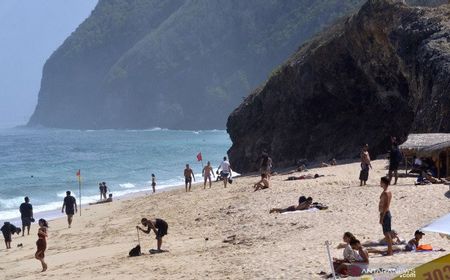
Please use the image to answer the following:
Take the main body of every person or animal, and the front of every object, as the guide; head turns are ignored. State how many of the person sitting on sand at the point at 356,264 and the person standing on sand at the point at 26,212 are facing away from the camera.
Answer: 1

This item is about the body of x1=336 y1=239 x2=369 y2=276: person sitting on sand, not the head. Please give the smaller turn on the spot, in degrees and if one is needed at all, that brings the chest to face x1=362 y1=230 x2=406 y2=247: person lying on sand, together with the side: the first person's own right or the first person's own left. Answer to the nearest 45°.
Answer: approximately 135° to the first person's own right
